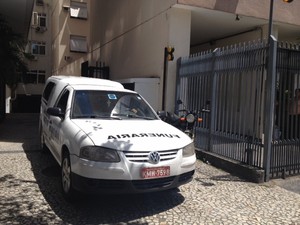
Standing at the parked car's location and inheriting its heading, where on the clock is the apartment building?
The apartment building is roughly at 7 o'clock from the parked car.

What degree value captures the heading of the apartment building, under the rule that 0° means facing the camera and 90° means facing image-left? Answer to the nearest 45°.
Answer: approximately 0°

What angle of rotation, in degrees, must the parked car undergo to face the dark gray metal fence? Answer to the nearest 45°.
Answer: approximately 90° to its left

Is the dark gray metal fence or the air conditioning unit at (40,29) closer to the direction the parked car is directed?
the dark gray metal fence

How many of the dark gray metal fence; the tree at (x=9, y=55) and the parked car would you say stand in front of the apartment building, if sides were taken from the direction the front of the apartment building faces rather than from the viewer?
3

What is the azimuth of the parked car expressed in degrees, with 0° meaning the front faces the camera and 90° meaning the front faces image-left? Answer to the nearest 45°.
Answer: approximately 315°

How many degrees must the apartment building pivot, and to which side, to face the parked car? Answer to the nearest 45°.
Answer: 0° — it already faces it

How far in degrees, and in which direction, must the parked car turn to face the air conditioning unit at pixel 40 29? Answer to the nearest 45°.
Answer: approximately 135° to its left
